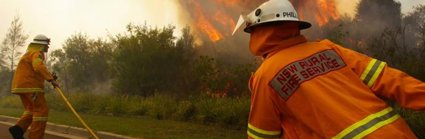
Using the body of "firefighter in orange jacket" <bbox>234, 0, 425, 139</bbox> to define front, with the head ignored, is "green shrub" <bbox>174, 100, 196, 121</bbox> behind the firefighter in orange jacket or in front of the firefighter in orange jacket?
in front

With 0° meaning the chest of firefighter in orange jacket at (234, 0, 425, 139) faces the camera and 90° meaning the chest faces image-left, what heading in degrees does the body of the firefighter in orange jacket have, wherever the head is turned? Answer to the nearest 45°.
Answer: approximately 135°

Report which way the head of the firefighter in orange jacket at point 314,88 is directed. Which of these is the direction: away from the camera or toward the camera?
away from the camera

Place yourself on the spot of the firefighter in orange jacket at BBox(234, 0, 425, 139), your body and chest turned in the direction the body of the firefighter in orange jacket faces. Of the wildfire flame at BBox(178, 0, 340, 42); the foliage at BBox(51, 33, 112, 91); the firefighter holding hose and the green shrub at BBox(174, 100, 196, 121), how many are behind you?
0

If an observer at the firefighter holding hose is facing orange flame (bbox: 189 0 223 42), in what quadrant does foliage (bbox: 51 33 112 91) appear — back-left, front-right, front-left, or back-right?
front-left

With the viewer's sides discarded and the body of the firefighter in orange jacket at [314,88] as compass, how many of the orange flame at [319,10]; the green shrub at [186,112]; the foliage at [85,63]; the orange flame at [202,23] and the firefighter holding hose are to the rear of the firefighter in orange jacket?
0

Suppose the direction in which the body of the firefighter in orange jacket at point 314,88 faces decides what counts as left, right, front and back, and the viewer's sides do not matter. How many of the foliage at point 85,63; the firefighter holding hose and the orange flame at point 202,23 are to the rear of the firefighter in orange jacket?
0

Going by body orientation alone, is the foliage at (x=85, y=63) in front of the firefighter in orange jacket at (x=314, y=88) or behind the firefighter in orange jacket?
in front
